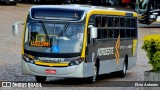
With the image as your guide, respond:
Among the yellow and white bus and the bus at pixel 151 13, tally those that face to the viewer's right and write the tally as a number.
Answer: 0

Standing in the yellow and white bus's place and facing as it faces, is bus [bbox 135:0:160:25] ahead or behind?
behind

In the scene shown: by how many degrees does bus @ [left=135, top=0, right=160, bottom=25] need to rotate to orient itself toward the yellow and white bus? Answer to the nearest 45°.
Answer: approximately 45° to its left

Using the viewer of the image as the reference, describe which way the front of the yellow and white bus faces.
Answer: facing the viewer and to the left of the viewer

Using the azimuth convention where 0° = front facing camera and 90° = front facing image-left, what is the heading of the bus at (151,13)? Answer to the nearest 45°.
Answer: approximately 45°
